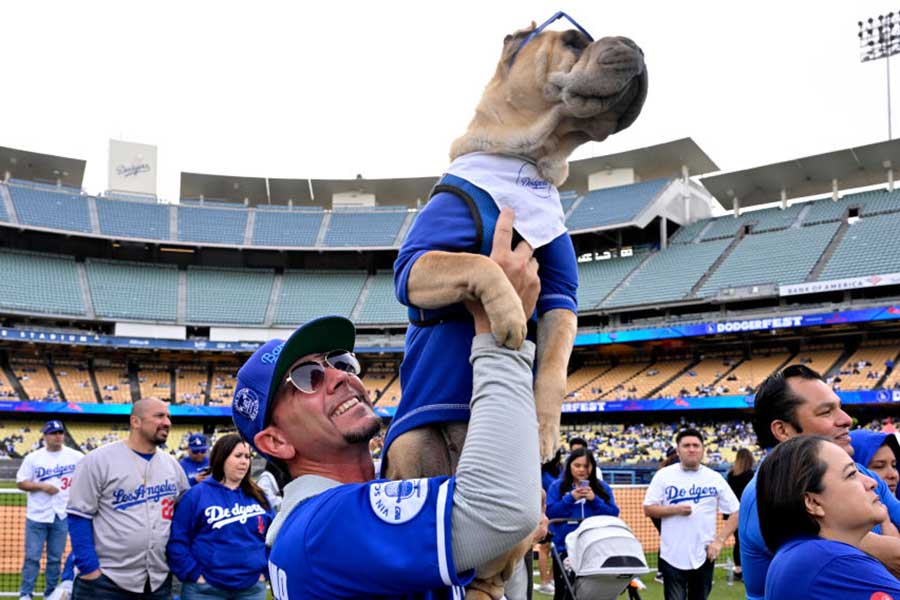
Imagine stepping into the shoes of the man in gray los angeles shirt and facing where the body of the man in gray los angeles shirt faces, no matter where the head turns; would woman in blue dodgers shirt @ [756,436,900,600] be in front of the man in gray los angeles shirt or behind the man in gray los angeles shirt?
in front

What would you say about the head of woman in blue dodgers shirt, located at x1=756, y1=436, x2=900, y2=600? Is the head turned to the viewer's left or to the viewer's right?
to the viewer's right

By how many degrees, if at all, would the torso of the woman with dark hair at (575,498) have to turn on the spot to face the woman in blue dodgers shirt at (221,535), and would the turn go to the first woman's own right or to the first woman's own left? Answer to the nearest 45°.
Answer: approximately 45° to the first woman's own right

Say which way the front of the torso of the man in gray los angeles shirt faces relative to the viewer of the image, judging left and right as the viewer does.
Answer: facing the viewer and to the right of the viewer

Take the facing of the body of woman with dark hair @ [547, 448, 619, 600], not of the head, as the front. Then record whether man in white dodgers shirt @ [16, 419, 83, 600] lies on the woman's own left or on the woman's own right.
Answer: on the woman's own right

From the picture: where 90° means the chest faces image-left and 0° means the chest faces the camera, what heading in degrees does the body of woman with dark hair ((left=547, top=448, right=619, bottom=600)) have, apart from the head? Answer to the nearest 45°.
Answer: approximately 0°

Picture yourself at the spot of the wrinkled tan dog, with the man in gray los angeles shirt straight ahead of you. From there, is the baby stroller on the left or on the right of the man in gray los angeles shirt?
right

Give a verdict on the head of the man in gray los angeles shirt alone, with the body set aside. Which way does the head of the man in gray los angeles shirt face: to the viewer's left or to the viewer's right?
to the viewer's right

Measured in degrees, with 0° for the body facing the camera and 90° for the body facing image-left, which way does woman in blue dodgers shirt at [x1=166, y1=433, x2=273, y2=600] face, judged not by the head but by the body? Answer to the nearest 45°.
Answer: approximately 315°

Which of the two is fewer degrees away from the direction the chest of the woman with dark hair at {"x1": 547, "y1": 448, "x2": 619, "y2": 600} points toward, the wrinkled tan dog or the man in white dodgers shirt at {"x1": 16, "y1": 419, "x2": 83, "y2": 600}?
the wrinkled tan dog
